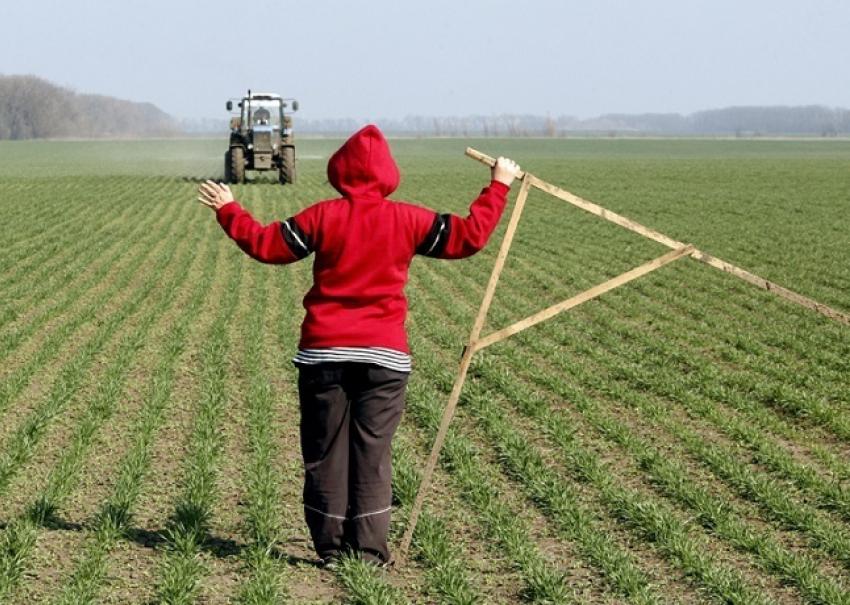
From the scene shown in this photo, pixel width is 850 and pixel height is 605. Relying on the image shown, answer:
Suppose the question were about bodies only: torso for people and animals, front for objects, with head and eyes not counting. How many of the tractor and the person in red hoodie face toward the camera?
1

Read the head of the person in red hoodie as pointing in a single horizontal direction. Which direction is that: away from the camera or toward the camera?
away from the camera

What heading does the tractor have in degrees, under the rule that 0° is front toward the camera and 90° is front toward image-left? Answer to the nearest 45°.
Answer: approximately 0°

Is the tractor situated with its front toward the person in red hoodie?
yes

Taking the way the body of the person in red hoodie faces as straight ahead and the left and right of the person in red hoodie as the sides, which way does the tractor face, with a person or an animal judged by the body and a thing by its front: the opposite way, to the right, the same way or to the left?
the opposite way

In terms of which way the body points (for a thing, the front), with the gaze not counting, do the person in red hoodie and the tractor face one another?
yes

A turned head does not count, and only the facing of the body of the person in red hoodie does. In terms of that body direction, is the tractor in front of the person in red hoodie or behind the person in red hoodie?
in front

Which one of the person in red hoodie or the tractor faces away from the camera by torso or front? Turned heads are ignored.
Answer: the person in red hoodie

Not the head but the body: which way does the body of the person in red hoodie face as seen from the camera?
away from the camera
